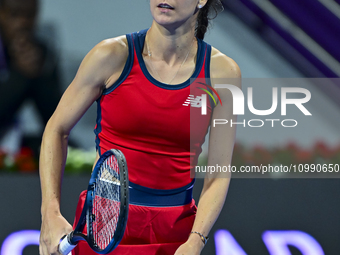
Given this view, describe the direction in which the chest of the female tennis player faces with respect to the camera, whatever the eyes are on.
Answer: toward the camera
